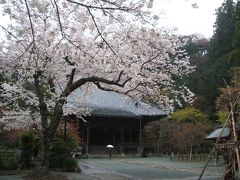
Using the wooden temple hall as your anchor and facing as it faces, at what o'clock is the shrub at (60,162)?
The shrub is roughly at 12 o'clock from the wooden temple hall.

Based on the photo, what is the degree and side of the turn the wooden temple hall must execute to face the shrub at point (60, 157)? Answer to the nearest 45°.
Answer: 0° — it already faces it

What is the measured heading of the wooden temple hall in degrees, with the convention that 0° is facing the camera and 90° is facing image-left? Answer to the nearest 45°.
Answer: approximately 0°

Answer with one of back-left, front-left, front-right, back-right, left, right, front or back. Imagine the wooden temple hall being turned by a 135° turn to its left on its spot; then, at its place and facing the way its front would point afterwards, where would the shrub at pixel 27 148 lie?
back-right
